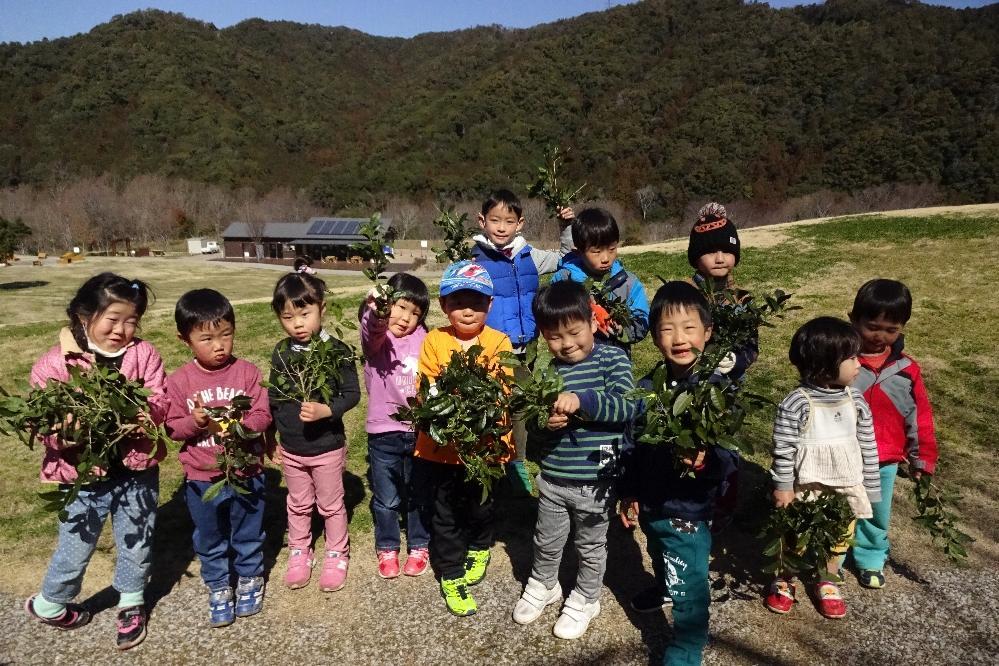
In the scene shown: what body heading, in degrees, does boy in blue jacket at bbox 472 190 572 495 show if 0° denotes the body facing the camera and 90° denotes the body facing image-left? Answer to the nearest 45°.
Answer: approximately 0°

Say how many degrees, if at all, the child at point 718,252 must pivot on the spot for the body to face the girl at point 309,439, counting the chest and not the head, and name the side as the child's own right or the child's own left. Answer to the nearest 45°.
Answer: approximately 45° to the child's own right

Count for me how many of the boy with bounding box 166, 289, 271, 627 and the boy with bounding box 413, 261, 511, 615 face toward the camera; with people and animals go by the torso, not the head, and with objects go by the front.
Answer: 2

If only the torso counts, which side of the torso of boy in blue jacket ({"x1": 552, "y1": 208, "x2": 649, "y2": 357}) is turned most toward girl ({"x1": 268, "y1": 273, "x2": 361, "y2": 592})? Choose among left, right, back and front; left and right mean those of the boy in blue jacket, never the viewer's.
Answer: right
